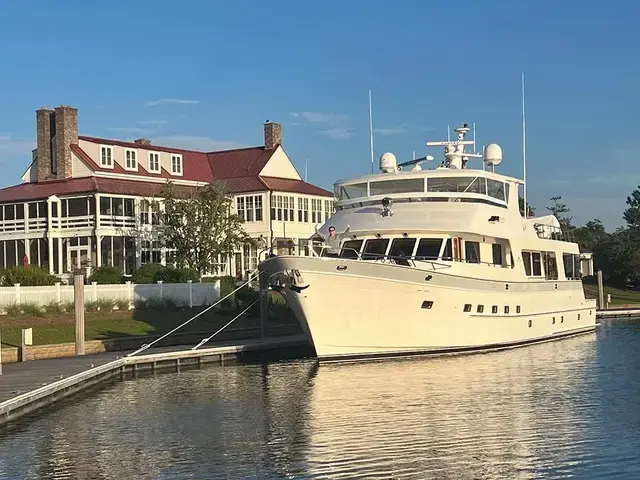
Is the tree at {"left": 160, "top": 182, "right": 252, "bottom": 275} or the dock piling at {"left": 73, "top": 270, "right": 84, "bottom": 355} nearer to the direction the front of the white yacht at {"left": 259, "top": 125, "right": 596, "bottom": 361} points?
the dock piling

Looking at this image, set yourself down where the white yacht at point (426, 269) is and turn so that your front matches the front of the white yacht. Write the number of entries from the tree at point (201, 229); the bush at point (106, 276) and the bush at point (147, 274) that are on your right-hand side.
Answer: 3

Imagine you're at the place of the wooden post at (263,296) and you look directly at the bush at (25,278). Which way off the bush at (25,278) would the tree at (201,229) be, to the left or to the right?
right

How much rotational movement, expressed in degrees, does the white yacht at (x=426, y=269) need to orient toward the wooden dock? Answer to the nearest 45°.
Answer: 0° — it already faces it

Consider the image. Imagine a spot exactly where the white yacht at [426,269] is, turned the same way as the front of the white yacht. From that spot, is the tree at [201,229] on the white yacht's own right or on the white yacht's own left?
on the white yacht's own right

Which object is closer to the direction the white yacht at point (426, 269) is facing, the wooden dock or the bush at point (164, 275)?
the wooden dock

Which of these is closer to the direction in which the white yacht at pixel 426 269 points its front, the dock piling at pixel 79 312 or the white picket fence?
the dock piling

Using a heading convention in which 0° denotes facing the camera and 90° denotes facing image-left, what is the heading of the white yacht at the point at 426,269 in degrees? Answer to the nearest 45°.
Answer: approximately 45°

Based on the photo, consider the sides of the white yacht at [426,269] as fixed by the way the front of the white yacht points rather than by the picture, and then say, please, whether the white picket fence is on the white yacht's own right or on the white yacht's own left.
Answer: on the white yacht's own right

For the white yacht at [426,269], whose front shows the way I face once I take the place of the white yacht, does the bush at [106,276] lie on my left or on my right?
on my right

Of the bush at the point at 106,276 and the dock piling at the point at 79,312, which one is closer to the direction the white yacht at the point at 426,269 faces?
the dock piling

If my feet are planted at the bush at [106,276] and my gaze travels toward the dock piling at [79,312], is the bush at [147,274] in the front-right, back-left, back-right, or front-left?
back-left
